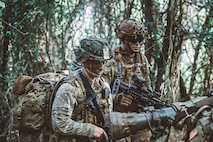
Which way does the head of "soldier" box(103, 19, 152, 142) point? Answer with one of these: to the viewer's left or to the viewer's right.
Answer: to the viewer's right

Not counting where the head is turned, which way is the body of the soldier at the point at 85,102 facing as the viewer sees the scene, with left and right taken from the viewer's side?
facing the viewer and to the right of the viewer

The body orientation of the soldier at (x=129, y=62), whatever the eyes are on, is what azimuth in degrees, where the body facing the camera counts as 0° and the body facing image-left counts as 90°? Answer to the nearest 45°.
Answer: approximately 315°

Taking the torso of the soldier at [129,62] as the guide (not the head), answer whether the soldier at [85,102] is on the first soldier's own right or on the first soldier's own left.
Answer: on the first soldier's own right

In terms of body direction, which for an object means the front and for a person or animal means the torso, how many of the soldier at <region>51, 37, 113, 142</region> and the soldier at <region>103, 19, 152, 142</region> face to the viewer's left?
0

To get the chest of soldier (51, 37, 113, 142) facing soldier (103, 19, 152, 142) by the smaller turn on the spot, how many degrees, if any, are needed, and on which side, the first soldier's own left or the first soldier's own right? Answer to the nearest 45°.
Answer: approximately 90° to the first soldier's own left
